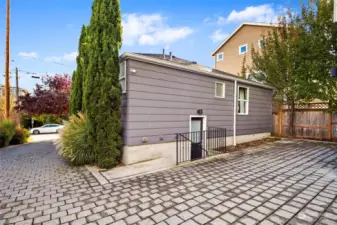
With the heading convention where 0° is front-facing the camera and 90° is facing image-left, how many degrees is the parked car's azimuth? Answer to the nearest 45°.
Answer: approximately 90°

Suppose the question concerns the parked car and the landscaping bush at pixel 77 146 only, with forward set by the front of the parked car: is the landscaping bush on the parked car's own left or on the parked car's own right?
on the parked car's own left

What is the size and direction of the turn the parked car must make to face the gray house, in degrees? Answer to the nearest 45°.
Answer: approximately 90° to its left

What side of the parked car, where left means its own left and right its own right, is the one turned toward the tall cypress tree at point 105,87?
left

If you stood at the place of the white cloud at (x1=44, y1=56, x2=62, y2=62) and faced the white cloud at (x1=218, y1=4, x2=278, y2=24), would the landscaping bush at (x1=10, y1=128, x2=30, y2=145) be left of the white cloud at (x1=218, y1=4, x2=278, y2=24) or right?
right

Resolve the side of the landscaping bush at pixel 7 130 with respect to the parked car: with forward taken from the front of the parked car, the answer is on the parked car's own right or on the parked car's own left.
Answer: on the parked car's own left
